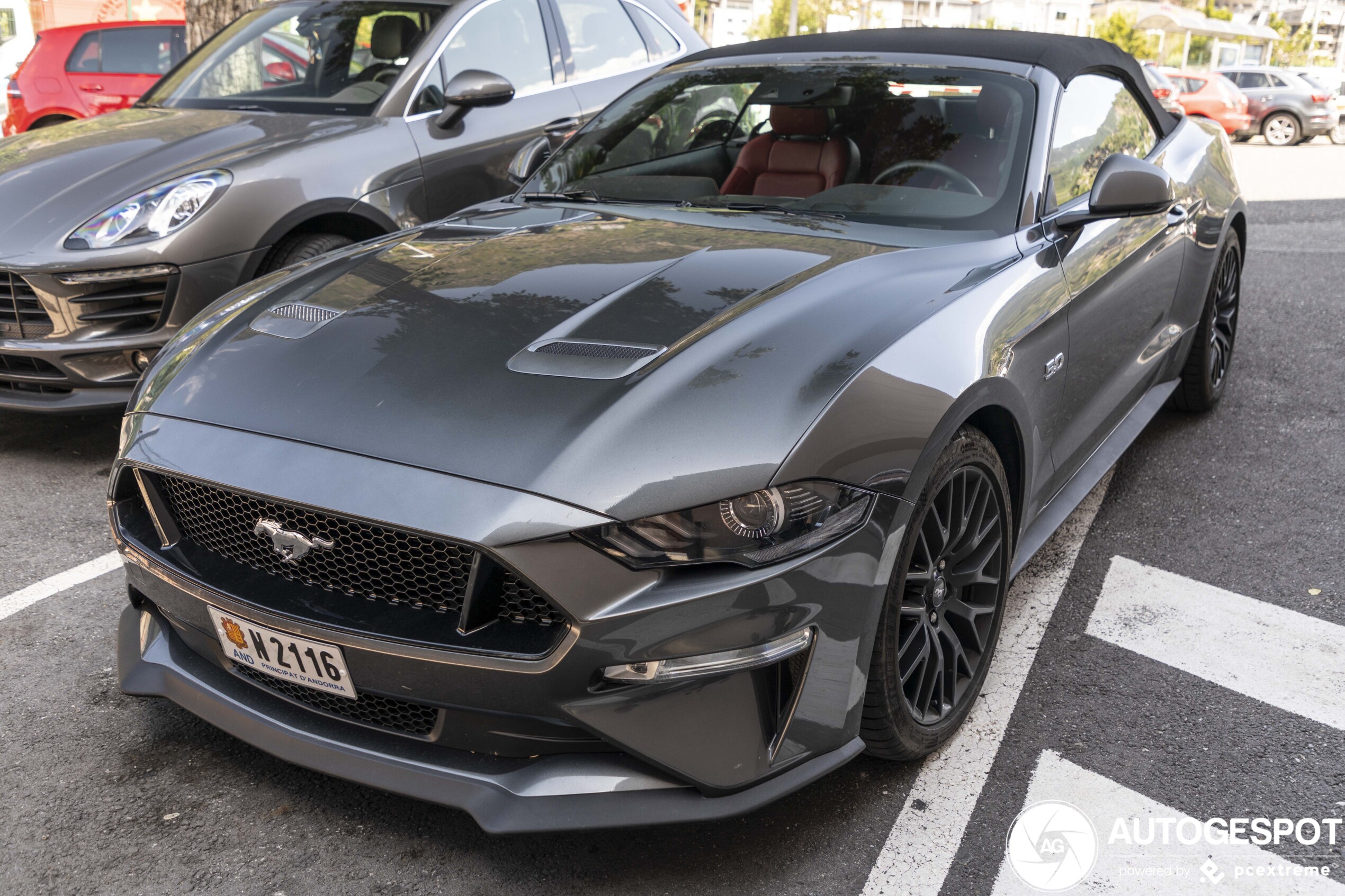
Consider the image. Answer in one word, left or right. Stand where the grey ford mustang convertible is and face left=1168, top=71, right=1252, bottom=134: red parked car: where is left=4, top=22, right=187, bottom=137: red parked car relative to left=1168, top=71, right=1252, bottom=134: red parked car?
left

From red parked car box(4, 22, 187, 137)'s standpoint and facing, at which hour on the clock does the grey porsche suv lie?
The grey porsche suv is roughly at 3 o'clock from the red parked car.

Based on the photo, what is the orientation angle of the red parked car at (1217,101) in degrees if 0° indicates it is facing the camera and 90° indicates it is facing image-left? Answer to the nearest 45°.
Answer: approximately 135°

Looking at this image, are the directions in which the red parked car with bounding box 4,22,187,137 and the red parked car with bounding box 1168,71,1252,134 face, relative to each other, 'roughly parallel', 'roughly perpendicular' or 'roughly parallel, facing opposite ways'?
roughly perpendicular

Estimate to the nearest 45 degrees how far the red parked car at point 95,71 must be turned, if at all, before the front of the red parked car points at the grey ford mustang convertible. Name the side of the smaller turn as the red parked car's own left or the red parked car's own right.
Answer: approximately 90° to the red parked car's own right

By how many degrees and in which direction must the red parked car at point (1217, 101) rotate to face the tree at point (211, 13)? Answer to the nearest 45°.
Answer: approximately 135° to its left

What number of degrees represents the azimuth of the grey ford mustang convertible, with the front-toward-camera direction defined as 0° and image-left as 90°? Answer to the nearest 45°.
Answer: approximately 45°

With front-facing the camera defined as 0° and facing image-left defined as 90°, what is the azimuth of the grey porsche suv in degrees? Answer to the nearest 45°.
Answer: approximately 45°

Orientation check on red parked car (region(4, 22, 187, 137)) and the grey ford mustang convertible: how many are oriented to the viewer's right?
1

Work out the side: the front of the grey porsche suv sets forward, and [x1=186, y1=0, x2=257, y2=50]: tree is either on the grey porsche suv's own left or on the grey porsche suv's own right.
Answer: on the grey porsche suv's own right

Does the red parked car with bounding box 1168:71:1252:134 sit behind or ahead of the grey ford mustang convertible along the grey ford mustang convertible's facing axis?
behind

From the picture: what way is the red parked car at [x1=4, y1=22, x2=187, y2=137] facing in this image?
to the viewer's right
